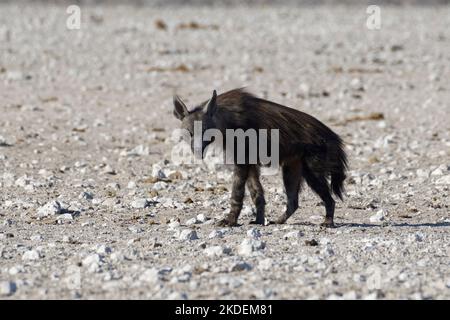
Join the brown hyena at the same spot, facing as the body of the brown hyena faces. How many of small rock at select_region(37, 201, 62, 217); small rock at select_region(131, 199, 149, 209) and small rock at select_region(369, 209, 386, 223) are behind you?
1

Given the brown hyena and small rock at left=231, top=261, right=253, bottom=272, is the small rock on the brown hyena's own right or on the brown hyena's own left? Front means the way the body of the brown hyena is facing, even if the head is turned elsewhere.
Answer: on the brown hyena's own left

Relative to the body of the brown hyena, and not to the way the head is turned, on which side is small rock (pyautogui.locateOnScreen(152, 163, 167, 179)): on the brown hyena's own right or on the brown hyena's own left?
on the brown hyena's own right

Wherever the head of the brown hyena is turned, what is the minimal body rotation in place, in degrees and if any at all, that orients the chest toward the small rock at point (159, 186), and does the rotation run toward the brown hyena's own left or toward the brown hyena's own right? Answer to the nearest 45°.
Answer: approximately 45° to the brown hyena's own right

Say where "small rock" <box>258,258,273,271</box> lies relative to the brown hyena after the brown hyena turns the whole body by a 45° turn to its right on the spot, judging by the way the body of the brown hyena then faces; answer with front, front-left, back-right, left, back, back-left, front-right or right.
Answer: back-left

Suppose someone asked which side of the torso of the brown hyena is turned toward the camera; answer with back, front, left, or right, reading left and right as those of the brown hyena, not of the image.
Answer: left

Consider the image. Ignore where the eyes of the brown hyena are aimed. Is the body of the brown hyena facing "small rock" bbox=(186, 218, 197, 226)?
yes

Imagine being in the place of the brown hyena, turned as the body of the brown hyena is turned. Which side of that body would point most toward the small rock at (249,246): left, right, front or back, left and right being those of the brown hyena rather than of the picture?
left

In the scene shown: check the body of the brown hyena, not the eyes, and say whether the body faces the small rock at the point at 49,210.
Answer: yes

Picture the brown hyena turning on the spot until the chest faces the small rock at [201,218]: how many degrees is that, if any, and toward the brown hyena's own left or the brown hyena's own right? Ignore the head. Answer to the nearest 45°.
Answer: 0° — it already faces it
